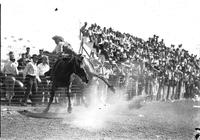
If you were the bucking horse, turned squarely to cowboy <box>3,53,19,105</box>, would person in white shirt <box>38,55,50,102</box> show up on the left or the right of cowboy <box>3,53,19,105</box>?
right

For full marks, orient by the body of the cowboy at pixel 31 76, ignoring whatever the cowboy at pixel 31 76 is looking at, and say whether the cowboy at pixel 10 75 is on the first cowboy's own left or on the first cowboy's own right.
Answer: on the first cowboy's own right

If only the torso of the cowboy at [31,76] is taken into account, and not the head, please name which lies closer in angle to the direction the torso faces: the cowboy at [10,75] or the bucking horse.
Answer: the bucking horse

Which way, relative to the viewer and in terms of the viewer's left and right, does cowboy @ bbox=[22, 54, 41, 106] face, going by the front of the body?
facing the viewer and to the right of the viewer

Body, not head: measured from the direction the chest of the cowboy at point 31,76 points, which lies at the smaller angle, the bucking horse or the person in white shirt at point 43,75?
the bucking horse

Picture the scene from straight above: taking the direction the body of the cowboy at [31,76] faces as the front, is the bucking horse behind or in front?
in front

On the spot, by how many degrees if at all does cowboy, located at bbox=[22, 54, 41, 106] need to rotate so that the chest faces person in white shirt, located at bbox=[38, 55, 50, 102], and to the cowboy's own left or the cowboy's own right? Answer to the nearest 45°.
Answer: approximately 90° to the cowboy's own left
